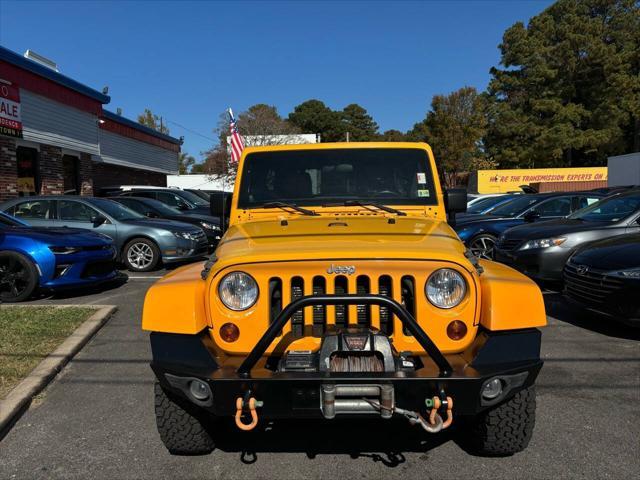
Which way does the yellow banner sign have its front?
toward the camera

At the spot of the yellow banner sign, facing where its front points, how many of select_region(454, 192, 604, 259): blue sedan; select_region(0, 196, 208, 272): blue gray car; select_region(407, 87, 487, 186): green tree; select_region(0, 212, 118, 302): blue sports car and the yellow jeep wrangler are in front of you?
4

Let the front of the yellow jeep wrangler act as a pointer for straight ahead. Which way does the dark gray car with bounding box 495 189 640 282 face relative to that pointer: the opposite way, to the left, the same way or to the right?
to the right

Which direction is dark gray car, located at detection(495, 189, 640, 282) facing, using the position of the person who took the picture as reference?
facing the viewer and to the left of the viewer

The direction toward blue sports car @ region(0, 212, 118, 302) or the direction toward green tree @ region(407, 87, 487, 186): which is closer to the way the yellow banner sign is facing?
the blue sports car

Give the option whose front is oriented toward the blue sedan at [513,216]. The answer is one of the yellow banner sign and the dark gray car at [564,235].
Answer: the yellow banner sign

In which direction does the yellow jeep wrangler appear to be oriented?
toward the camera

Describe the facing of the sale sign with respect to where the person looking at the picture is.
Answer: facing the viewer and to the right of the viewer

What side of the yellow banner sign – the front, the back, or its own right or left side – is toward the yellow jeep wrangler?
front

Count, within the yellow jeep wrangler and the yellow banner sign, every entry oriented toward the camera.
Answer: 2
